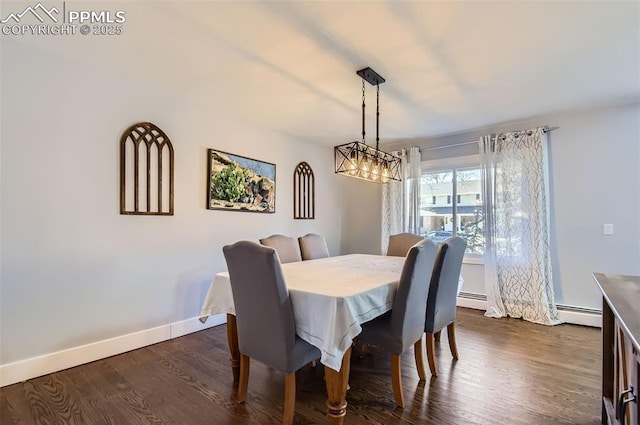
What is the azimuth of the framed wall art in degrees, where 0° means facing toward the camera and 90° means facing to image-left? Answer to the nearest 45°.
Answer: approximately 315°

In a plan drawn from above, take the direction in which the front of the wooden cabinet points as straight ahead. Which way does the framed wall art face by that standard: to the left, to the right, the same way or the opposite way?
the opposite way

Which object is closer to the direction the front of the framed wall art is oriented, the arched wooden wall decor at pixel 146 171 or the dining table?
the dining table

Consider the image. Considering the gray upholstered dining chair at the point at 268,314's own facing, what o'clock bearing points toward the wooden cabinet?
The wooden cabinet is roughly at 2 o'clock from the gray upholstered dining chair.

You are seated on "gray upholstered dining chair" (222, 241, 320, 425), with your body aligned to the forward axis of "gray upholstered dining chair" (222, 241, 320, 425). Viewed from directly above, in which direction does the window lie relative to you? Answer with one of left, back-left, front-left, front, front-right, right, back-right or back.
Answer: front

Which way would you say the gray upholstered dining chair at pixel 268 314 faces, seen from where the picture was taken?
facing away from the viewer and to the right of the viewer

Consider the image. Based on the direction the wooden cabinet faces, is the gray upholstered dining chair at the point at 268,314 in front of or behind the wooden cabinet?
in front

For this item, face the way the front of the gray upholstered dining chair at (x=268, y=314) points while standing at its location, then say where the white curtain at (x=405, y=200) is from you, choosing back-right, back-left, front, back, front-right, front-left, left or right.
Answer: front

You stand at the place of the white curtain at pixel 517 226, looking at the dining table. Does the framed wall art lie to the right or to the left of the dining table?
right

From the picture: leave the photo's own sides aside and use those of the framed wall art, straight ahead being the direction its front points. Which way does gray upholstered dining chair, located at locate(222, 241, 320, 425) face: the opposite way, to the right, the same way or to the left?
to the left

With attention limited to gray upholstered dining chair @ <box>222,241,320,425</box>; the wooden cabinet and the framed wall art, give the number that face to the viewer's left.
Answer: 1

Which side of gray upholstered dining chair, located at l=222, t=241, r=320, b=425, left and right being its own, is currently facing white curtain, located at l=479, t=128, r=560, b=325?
front

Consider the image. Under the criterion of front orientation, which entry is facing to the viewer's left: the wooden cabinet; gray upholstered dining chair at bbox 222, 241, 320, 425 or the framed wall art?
the wooden cabinet

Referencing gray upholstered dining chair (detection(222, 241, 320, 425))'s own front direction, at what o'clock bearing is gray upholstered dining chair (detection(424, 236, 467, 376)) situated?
gray upholstered dining chair (detection(424, 236, 467, 376)) is roughly at 1 o'clock from gray upholstered dining chair (detection(222, 241, 320, 425)).

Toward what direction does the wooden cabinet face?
to the viewer's left

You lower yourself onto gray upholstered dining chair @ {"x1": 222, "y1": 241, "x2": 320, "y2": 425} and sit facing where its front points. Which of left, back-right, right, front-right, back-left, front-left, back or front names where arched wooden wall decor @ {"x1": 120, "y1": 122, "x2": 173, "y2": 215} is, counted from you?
left
